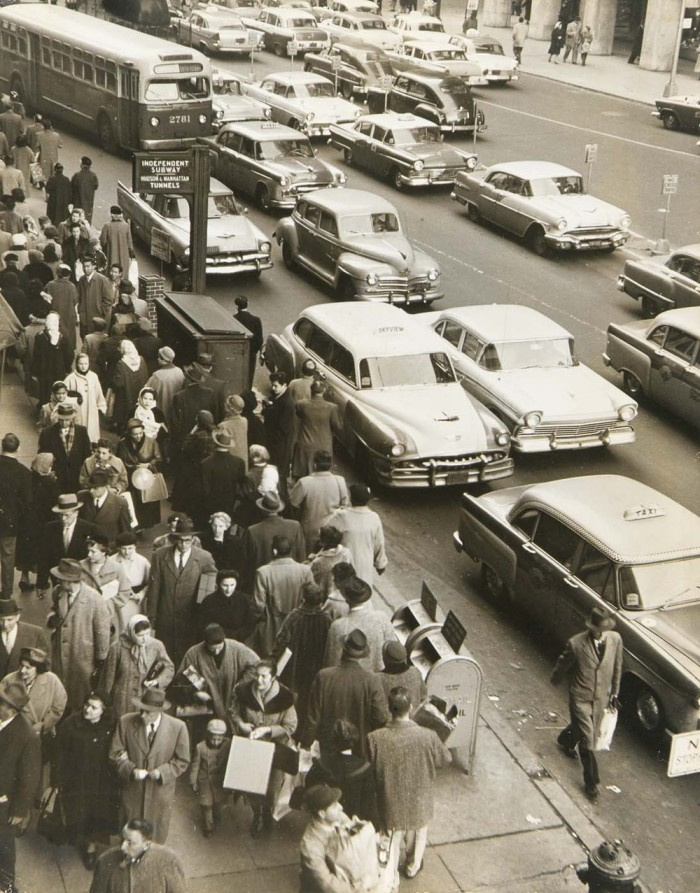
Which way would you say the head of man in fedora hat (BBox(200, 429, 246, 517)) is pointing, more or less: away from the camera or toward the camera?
away from the camera

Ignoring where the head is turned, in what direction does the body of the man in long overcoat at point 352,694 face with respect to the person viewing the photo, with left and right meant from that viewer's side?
facing away from the viewer

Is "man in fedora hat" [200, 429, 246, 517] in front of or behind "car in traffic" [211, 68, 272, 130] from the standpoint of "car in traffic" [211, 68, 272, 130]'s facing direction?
in front

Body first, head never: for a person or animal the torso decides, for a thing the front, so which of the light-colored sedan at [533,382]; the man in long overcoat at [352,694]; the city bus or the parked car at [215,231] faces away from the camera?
the man in long overcoat

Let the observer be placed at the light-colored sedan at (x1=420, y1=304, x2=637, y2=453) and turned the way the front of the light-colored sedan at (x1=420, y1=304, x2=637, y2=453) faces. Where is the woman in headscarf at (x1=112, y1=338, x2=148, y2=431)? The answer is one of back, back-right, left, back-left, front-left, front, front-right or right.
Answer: right

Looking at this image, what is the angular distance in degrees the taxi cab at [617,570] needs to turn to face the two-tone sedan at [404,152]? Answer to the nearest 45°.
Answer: approximately 135° to its left

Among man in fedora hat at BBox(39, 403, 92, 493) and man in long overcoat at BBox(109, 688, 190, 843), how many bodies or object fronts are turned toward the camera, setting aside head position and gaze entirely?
2

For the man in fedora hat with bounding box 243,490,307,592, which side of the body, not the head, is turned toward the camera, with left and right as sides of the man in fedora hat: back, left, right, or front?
back

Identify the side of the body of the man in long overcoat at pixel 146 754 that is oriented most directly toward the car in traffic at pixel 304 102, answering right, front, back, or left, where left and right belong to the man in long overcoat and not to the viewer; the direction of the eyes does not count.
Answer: back

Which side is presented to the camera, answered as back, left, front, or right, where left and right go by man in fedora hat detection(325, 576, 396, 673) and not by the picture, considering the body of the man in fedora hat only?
back

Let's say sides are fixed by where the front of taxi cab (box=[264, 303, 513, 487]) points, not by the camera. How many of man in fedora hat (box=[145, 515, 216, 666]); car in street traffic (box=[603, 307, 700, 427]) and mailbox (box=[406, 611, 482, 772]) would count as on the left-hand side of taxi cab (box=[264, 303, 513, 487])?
1

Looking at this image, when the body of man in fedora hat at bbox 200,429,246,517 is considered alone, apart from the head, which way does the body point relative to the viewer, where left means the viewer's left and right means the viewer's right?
facing away from the viewer

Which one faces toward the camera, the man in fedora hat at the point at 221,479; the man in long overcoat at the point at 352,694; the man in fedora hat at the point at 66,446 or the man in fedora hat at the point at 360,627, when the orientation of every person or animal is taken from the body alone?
the man in fedora hat at the point at 66,446
